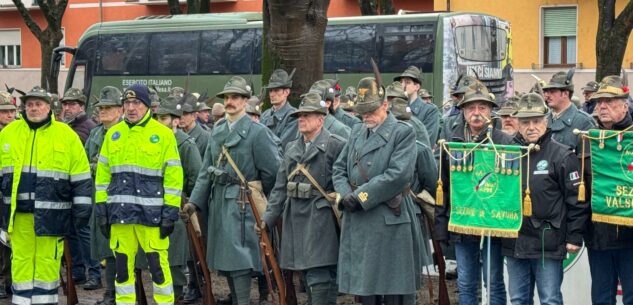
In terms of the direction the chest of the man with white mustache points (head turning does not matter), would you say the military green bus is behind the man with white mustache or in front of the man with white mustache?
behind

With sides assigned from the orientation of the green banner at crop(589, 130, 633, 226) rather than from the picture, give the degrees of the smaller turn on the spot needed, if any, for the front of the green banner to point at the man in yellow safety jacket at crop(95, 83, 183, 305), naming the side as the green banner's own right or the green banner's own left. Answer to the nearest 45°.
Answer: approximately 90° to the green banner's own right

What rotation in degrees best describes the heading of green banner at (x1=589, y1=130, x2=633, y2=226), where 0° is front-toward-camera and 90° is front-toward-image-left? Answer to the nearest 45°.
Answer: approximately 0°

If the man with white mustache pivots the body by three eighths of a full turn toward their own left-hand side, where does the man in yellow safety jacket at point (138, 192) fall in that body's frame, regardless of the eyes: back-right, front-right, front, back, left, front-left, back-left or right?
back-left

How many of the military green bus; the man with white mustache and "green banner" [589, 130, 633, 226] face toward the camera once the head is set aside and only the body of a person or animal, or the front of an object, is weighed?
2

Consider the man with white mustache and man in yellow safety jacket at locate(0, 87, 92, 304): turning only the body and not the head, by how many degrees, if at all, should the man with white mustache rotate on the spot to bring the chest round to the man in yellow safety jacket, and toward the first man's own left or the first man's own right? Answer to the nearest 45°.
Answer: approximately 90° to the first man's own right

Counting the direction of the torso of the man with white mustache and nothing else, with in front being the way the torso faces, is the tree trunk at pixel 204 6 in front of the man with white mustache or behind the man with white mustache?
behind

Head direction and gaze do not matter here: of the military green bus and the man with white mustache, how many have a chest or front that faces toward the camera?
1
